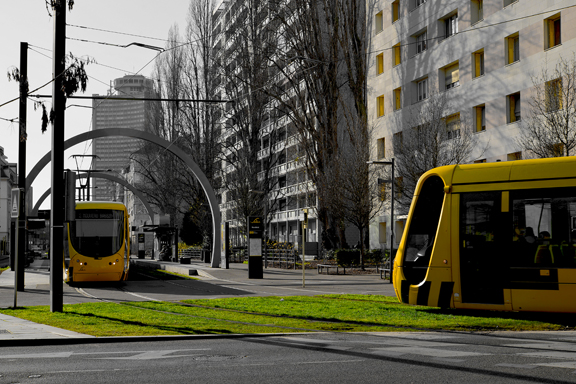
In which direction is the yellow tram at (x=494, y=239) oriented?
to the viewer's left

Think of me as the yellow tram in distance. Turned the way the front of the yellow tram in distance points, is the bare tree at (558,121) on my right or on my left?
on my left

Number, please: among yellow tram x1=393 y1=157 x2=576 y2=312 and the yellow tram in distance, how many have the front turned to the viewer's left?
1

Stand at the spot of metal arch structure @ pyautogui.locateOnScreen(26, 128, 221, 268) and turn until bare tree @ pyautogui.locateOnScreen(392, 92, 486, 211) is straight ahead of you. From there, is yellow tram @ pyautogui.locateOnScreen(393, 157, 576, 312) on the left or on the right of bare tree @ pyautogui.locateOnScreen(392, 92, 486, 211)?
right

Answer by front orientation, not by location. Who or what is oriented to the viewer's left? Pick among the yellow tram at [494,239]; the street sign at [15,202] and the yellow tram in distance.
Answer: the yellow tram

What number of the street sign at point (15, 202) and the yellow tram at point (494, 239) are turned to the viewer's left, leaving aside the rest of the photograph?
1

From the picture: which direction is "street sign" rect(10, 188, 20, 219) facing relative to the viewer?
toward the camera

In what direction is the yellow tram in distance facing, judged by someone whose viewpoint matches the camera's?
facing the viewer
